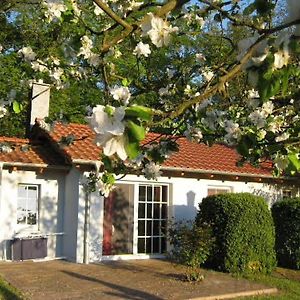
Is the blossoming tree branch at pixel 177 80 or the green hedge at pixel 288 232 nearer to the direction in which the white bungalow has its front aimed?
the blossoming tree branch

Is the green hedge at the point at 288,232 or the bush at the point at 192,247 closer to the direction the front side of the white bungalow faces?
the bush

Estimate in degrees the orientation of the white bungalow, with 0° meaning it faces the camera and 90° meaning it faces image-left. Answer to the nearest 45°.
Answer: approximately 0°

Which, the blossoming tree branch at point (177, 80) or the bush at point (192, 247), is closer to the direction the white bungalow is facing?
the blossoming tree branch

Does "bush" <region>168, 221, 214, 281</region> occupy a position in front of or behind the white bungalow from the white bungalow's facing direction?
in front

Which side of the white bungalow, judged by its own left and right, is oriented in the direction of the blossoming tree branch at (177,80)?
front

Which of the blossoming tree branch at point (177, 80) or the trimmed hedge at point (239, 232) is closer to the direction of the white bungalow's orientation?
the blossoming tree branch

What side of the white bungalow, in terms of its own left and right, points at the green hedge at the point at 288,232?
left
